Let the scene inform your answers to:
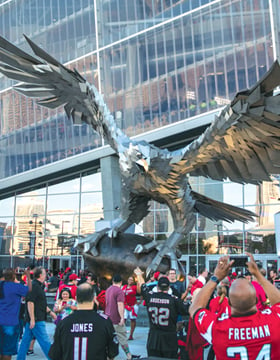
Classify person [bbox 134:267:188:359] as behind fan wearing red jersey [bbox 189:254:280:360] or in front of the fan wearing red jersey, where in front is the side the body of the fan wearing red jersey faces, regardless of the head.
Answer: in front

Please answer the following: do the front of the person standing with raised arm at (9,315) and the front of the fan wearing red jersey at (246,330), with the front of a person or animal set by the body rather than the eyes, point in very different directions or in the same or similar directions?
same or similar directions

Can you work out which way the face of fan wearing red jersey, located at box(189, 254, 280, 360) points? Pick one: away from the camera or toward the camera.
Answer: away from the camera

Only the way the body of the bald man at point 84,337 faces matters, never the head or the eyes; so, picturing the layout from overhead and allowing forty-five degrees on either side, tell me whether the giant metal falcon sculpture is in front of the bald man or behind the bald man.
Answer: in front

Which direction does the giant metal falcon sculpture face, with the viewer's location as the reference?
facing the viewer and to the left of the viewer

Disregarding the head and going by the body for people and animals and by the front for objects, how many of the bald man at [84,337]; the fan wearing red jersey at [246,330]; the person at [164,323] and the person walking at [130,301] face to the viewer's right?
0

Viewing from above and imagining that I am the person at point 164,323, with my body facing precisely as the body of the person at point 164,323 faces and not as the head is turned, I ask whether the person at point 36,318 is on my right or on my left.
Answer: on my left

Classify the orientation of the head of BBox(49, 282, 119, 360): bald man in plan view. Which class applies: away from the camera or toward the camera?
away from the camera

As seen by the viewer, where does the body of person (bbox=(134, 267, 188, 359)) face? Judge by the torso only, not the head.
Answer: away from the camera

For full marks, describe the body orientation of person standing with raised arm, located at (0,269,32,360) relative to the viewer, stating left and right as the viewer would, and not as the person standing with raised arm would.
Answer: facing away from the viewer and to the right of the viewer

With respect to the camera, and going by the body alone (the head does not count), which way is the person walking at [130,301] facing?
toward the camera

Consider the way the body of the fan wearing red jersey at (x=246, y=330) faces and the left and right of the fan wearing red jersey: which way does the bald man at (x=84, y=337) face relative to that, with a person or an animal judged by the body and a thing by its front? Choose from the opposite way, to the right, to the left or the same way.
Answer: the same way

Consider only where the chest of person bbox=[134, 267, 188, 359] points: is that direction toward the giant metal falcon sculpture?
yes

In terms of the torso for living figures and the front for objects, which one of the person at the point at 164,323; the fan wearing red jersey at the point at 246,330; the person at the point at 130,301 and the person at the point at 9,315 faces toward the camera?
the person at the point at 130,301

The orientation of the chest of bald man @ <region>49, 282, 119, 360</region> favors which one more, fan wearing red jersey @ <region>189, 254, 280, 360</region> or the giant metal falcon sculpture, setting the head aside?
the giant metal falcon sculpture

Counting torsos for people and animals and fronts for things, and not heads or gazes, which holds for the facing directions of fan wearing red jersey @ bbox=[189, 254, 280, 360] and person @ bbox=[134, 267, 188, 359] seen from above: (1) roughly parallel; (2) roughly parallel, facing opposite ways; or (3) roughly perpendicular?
roughly parallel

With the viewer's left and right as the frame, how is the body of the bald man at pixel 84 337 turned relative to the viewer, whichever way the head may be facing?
facing away from the viewer
